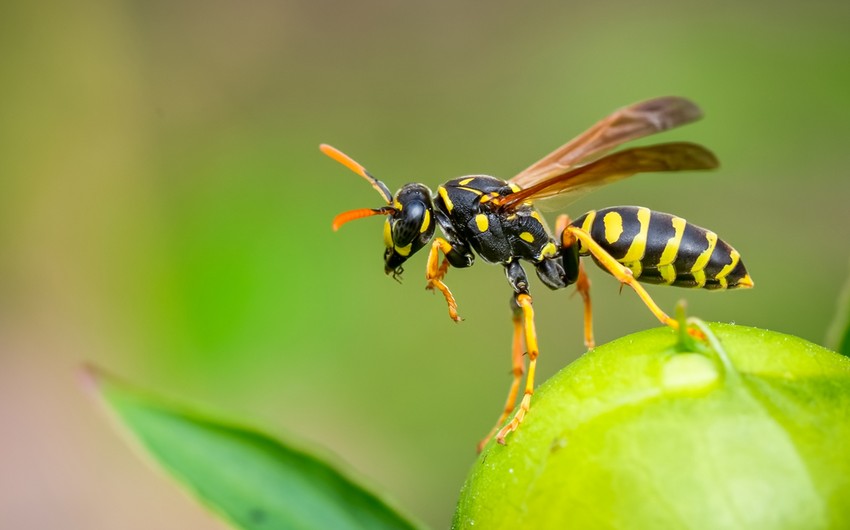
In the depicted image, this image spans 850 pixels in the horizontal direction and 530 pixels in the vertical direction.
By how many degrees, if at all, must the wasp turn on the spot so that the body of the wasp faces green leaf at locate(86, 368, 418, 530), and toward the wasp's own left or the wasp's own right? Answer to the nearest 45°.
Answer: approximately 45° to the wasp's own left

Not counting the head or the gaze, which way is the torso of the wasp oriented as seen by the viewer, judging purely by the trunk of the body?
to the viewer's left
